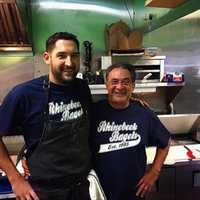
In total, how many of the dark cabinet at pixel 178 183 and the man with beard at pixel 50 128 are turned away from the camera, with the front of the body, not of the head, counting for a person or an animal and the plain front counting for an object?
0

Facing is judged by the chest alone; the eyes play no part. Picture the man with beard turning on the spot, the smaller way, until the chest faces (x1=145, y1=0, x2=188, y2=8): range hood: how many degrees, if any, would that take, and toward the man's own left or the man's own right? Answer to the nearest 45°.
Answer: approximately 90° to the man's own left

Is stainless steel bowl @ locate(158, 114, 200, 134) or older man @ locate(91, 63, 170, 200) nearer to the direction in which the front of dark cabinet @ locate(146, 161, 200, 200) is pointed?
the older man

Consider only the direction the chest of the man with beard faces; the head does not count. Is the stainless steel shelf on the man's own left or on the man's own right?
on the man's own left

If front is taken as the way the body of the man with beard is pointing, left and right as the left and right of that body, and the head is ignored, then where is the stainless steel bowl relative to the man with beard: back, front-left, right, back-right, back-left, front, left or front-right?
left

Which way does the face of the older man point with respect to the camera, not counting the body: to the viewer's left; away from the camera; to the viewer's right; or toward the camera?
toward the camera

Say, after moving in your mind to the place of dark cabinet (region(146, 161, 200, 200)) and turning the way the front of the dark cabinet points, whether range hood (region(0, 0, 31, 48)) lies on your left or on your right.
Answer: on your right
